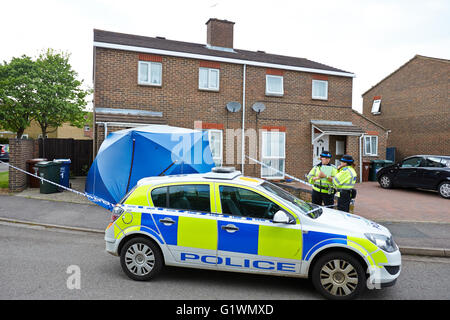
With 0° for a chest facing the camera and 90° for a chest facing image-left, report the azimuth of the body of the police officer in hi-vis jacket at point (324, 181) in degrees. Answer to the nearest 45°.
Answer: approximately 0°

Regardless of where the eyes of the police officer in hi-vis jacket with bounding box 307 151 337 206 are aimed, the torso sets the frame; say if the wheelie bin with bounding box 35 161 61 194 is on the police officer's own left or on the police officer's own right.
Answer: on the police officer's own right

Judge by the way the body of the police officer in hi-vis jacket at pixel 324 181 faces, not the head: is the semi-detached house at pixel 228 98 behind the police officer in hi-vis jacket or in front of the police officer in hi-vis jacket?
behind
